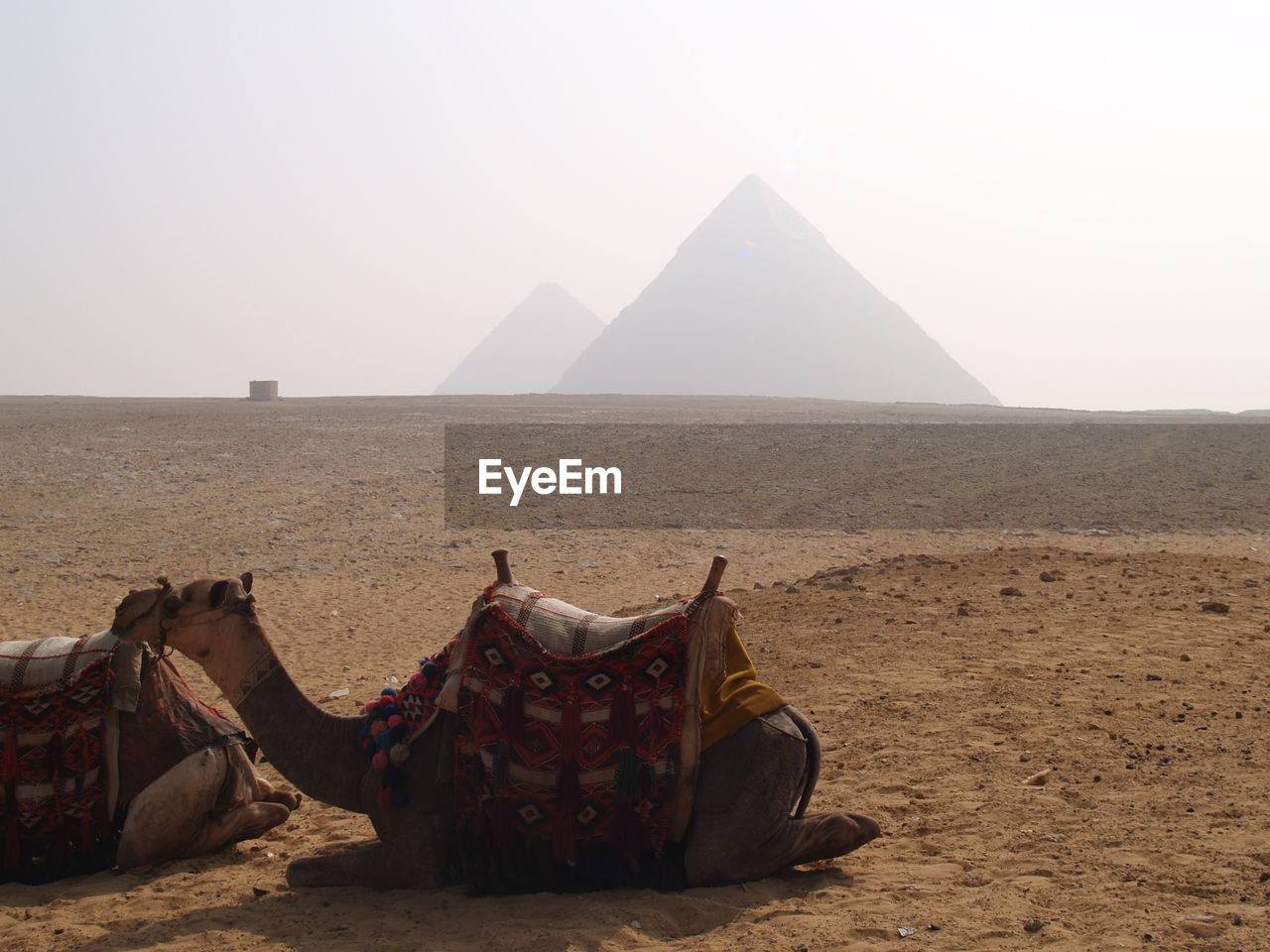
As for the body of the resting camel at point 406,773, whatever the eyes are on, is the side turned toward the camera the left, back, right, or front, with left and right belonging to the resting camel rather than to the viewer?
left

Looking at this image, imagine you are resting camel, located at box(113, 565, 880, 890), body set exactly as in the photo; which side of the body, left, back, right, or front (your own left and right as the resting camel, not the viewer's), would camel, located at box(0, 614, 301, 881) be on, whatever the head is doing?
front
